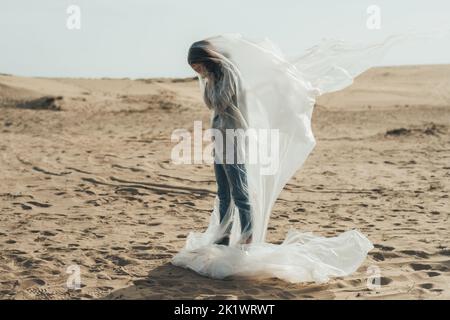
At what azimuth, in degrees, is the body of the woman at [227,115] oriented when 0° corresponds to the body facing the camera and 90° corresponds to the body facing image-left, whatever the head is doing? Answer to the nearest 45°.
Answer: approximately 45°
